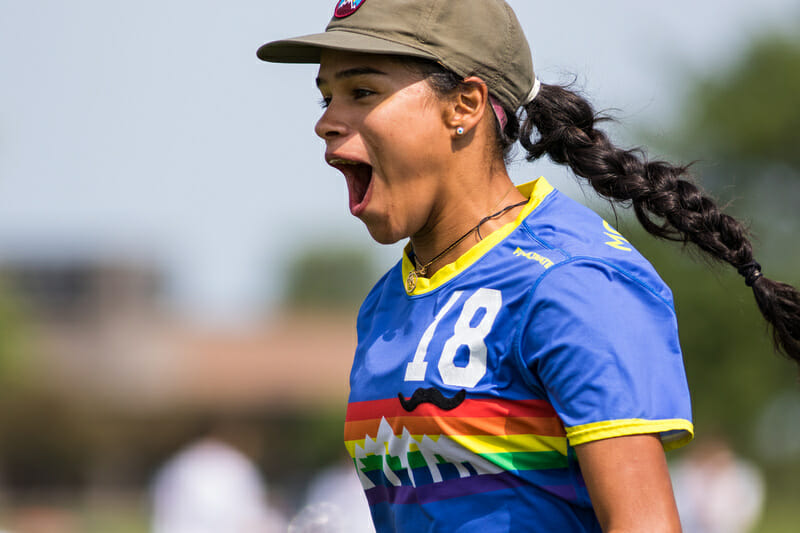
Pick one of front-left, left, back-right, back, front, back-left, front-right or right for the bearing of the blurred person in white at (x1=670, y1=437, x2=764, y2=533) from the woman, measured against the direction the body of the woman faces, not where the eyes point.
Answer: back-right

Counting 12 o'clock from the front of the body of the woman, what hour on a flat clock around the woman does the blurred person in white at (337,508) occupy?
The blurred person in white is roughly at 4 o'clock from the woman.

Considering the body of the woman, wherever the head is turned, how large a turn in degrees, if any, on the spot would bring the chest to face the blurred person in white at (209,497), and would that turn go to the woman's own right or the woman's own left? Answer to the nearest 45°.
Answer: approximately 90° to the woman's own right

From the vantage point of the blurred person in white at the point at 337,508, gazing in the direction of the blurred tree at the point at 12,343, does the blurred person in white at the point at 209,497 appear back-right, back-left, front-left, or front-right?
front-left

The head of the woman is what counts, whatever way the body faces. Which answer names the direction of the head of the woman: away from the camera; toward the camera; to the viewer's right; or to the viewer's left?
to the viewer's left

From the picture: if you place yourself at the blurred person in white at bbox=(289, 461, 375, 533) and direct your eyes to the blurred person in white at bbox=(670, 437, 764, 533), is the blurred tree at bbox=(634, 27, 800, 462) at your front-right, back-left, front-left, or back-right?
front-left

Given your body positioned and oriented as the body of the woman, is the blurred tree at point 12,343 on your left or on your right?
on your right

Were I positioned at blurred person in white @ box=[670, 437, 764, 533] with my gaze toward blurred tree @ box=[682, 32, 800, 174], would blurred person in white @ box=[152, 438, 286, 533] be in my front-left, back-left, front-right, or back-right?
back-left
